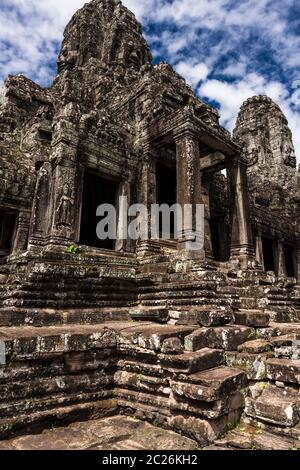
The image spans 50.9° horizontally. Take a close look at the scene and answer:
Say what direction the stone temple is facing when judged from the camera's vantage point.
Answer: facing the viewer and to the right of the viewer
